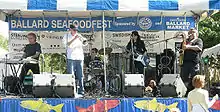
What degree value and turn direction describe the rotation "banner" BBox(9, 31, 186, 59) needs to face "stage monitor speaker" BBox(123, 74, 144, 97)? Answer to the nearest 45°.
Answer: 0° — it already faces it

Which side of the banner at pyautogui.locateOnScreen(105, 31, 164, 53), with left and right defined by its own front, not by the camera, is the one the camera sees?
front

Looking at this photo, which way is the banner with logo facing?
toward the camera

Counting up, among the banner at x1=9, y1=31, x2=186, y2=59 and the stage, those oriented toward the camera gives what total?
2

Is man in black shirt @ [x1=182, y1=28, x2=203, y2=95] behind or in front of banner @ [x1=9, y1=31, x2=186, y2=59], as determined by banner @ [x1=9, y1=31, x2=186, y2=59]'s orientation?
in front

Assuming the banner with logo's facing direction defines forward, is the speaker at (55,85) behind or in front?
in front

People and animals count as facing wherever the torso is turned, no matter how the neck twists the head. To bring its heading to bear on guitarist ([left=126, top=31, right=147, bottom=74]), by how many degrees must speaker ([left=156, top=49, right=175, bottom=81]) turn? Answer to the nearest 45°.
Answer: approximately 45° to its right
